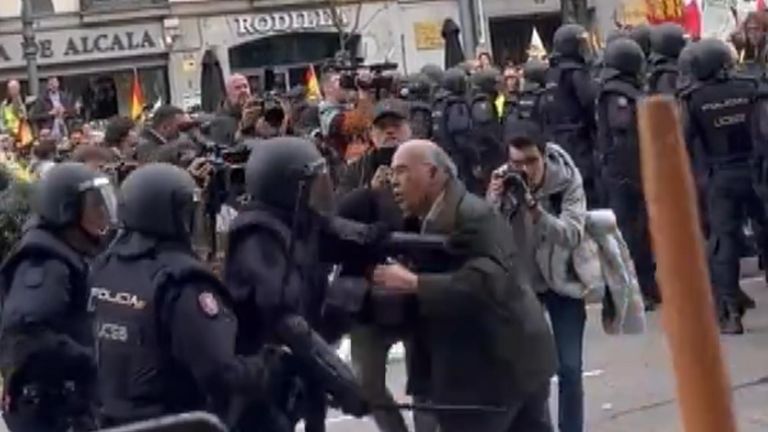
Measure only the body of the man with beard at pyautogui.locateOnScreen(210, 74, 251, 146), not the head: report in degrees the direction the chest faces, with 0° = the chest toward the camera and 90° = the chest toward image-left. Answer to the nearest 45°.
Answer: approximately 315°

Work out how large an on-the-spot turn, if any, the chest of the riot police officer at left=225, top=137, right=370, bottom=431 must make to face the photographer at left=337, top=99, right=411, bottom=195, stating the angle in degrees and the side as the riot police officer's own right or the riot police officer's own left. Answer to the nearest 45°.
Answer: approximately 90° to the riot police officer's own left

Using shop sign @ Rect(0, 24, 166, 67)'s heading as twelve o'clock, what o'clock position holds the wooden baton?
The wooden baton is roughly at 12 o'clock from the shop sign.

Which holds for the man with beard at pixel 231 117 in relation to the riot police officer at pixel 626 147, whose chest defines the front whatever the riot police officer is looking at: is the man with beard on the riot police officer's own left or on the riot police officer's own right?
on the riot police officer's own left

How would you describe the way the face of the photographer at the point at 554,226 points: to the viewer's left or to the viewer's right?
to the viewer's left

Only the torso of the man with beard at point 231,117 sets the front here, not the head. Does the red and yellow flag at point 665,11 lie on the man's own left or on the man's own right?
on the man's own left

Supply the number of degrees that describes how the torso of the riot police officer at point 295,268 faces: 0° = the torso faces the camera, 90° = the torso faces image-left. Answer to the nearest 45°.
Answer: approximately 270°

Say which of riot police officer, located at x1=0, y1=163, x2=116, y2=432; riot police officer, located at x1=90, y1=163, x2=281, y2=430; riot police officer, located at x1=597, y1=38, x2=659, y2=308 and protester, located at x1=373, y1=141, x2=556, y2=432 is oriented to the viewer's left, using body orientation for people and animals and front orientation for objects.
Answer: the protester

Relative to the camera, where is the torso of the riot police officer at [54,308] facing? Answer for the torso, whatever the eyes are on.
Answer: to the viewer's right

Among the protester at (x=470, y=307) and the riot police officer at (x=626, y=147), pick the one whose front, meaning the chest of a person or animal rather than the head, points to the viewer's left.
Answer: the protester

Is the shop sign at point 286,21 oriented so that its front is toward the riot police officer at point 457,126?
yes
